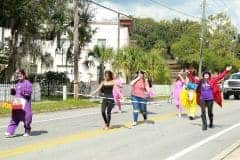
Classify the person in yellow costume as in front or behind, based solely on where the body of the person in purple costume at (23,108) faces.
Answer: behind

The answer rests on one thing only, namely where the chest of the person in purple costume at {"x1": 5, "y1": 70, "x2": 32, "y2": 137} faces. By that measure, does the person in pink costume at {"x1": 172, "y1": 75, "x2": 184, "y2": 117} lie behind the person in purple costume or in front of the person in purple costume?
behind

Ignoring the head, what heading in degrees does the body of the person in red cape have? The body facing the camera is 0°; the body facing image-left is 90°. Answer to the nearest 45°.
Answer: approximately 0°

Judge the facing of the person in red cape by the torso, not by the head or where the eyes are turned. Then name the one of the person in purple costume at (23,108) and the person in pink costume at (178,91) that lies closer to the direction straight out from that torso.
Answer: the person in purple costume

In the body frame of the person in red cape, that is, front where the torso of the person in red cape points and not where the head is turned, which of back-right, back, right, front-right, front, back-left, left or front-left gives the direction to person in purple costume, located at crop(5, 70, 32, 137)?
front-right

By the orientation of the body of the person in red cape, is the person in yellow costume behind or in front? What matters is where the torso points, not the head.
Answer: behind

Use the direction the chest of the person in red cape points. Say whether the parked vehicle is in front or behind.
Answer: behind
